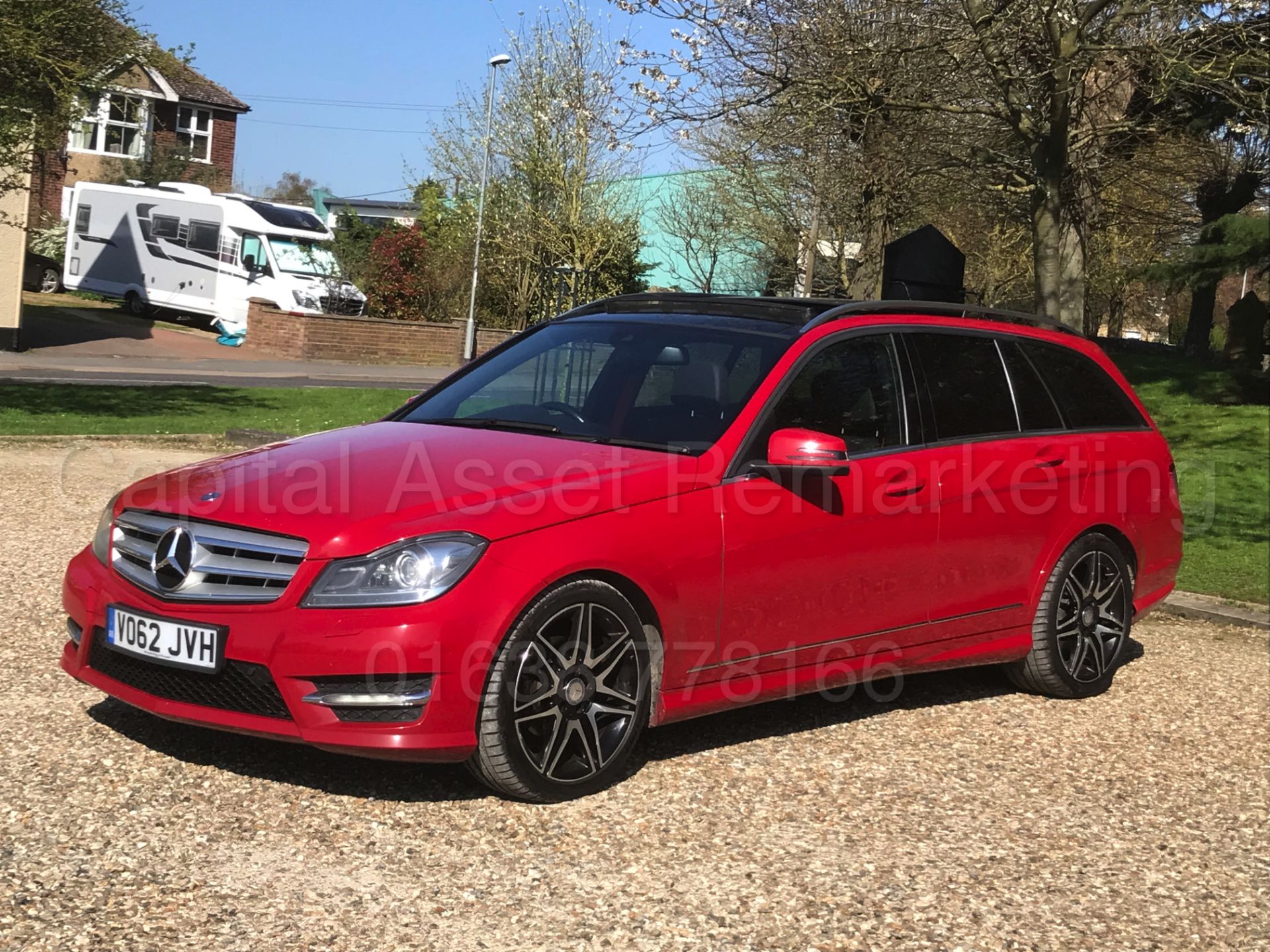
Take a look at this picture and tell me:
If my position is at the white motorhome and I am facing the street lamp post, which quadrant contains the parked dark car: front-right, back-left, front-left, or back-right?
back-left

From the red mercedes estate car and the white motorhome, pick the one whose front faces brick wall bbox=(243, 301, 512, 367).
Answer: the white motorhome

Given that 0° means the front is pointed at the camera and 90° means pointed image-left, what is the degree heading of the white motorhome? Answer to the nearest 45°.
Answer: approximately 315°

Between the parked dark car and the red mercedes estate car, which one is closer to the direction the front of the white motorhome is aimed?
the red mercedes estate car

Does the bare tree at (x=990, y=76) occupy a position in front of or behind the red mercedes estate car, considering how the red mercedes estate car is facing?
behind

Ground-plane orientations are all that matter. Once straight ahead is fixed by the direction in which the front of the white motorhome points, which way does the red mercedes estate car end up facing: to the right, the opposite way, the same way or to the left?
to the right
